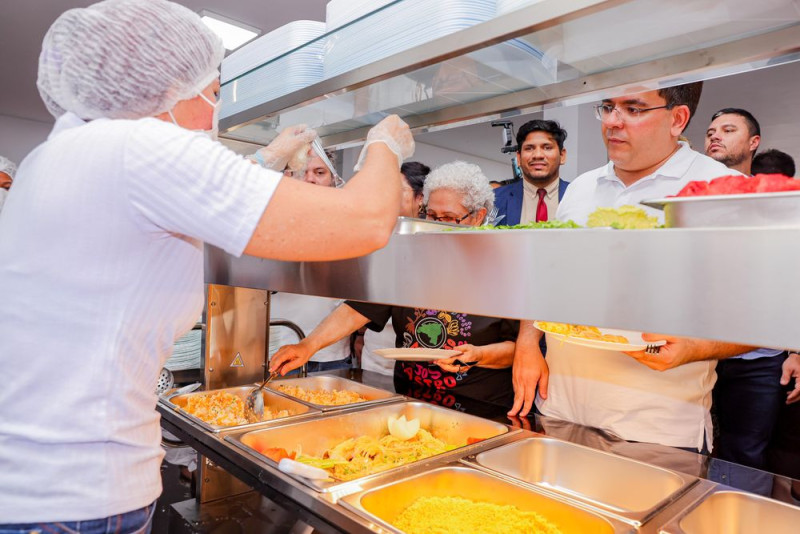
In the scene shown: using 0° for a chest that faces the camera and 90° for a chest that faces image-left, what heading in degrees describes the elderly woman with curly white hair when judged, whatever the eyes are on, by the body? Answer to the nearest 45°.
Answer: approximately 45°

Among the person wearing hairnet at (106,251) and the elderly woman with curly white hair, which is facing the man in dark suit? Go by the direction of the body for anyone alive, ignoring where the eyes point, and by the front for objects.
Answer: the person wearing hairnet

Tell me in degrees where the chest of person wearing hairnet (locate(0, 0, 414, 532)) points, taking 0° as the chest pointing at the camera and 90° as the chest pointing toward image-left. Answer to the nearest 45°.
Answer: approximately 225°

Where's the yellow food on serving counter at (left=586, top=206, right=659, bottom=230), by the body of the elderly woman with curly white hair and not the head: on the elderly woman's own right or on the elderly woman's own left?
on the elderly woman's own left

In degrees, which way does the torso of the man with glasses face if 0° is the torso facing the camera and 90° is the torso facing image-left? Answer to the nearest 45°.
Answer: approximately 45°

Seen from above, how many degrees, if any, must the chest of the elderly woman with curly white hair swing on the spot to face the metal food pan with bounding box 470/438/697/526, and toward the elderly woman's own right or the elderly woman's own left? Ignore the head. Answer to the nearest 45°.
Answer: approximately 45° to the elderly woman's own left

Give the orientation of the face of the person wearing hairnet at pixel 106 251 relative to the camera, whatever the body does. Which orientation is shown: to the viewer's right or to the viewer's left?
to the viewer's right

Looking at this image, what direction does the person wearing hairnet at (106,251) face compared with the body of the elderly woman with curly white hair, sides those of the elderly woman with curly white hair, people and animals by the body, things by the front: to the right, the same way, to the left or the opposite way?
the opposite way

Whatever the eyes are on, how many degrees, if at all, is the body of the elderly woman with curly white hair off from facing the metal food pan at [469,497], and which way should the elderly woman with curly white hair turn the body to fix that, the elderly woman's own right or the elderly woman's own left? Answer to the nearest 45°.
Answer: approximately 45° to the elderly woman's own left

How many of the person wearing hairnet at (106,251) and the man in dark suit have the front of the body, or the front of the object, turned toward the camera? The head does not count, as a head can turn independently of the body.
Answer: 1
